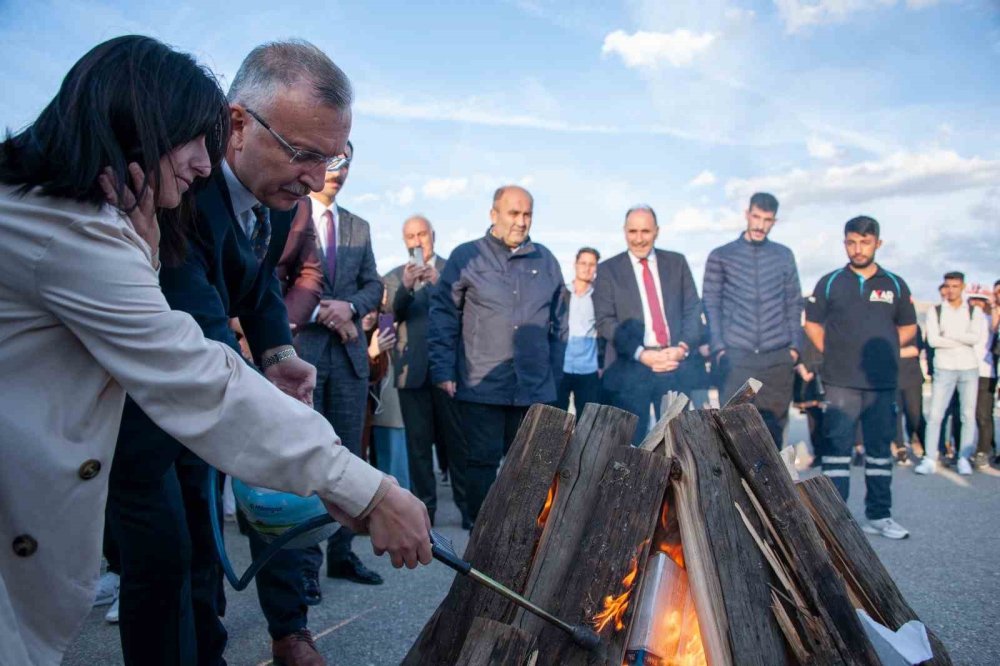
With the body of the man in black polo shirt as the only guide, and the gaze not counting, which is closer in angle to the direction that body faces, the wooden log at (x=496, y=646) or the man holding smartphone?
the wooden log

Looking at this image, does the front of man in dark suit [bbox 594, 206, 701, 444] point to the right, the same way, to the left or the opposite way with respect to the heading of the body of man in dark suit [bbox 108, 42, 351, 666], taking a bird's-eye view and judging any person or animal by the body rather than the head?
to the right

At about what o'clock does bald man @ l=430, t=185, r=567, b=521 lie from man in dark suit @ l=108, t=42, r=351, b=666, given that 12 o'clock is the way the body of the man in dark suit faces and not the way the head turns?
The bald man is roughly at 9 o'clock from the man in dark suit.

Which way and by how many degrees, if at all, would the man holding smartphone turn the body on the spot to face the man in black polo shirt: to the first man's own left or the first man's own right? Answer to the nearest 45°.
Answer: approximately 90° to the first man's own left

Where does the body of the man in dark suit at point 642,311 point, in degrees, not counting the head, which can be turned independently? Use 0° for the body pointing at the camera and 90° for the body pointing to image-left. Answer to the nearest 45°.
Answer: approximately 0°

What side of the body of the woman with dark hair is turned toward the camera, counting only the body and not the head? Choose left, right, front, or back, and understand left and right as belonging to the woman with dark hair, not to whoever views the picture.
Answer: right

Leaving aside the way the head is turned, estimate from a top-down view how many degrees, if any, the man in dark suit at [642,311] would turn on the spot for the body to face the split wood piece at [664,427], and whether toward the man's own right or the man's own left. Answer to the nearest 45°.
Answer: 0° — they already face it

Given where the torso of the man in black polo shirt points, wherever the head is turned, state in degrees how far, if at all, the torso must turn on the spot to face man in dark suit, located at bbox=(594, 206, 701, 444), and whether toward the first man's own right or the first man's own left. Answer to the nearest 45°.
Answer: approximately 90° to the first man's own right
